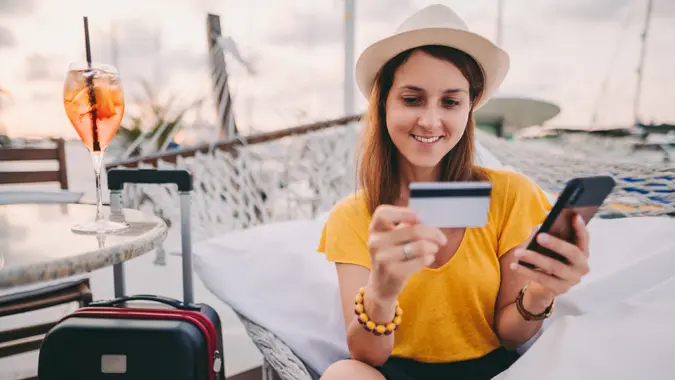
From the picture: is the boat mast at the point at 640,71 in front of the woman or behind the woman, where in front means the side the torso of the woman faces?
behind

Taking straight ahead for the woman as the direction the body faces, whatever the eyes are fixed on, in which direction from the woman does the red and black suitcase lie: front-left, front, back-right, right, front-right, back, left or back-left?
right

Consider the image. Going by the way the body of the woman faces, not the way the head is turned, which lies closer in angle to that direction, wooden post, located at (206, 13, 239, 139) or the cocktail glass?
the cocktail glass

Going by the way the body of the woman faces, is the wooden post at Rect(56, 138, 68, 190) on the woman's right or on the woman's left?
on the woman's right

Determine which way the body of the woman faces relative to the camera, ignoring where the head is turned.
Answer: toward the camera

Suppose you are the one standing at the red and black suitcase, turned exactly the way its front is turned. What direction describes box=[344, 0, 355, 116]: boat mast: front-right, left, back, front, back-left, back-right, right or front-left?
back-left

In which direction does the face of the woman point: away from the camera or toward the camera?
toward the camera

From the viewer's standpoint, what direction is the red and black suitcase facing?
toward the camera

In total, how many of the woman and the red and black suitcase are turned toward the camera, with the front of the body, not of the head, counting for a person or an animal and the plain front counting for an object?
2

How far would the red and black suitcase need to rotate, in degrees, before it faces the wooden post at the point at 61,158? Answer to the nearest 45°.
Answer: approximately 180°

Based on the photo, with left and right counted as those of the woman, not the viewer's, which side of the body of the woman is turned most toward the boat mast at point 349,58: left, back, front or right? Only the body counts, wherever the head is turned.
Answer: back
